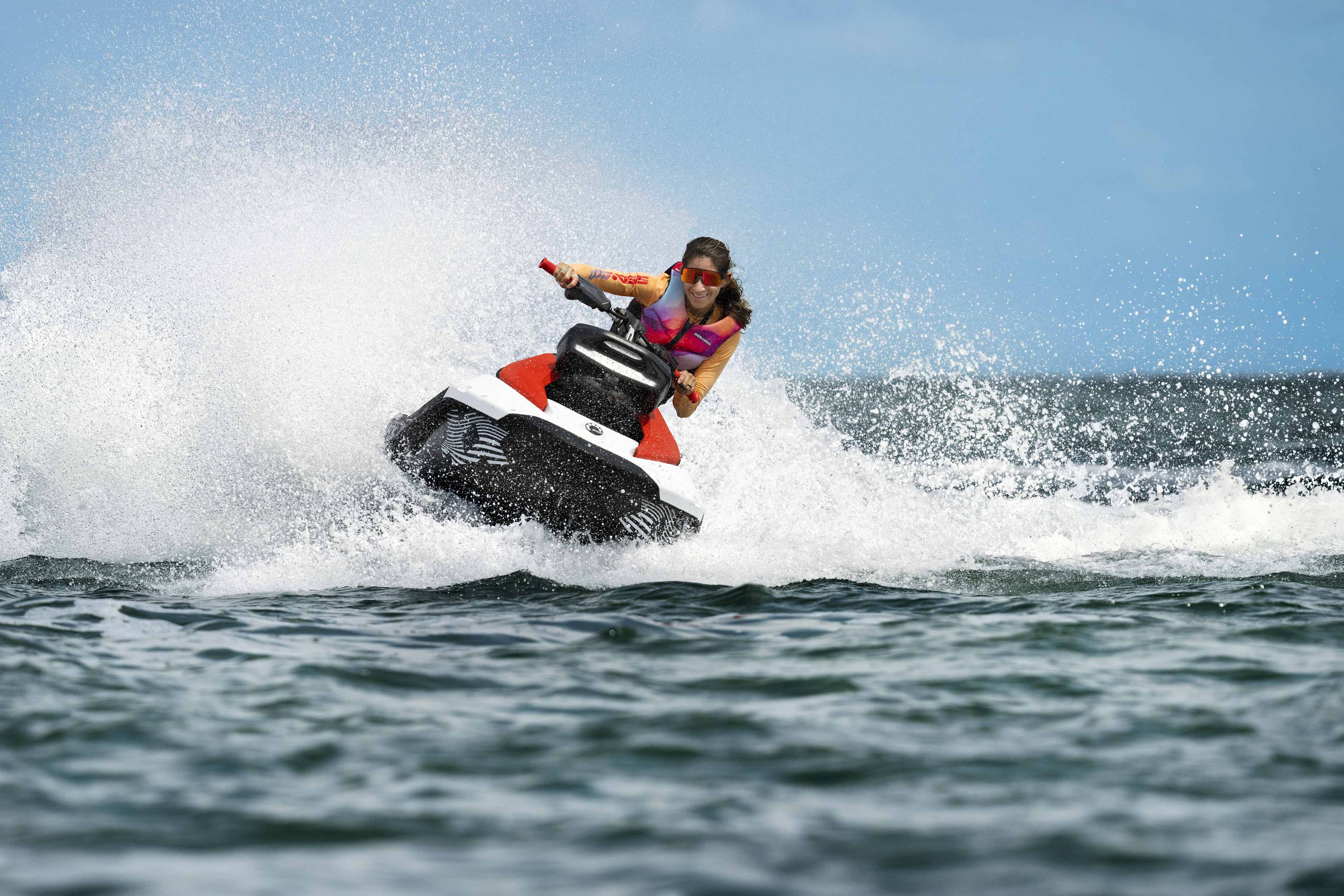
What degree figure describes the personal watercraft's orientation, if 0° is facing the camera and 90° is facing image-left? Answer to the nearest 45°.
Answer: approximately 0°
